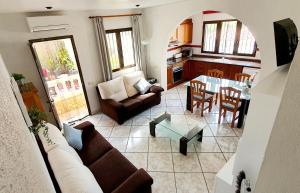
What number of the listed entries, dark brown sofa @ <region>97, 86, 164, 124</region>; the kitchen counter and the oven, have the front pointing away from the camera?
0

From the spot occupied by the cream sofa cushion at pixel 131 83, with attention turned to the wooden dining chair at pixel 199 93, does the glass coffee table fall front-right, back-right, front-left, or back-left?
front-right

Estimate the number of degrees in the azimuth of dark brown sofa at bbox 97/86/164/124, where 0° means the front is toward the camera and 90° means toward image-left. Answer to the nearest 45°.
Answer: approximately 315°

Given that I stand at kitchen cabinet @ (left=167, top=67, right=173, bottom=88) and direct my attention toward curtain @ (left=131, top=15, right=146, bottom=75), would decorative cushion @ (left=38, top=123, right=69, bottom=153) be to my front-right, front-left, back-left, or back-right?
front-left

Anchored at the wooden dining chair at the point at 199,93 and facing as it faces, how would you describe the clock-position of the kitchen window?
The kitchen window is roughly at 11 o'clock from the wooden dining chair.

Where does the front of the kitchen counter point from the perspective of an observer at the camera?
facing the viewer and to the left of the viewer

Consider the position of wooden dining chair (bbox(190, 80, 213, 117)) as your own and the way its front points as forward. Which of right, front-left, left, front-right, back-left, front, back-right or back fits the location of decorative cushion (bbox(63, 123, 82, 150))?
back

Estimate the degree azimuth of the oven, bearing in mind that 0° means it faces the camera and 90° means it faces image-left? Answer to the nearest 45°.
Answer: approximately 315°

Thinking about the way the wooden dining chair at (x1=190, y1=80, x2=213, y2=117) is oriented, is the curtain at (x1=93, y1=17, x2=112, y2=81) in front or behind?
behind

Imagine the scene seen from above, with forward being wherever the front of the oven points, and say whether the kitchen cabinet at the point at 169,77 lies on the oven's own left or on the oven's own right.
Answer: on the oven's own right

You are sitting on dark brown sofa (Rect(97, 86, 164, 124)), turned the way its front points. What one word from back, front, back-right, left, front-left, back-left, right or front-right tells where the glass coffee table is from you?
front

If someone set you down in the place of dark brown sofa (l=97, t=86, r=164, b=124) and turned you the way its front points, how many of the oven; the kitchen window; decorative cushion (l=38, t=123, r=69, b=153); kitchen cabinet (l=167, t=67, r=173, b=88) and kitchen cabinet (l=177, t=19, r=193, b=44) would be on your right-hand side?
1

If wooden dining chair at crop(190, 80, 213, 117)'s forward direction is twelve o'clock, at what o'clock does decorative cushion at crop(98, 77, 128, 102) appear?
The decorative cushion is roughly at 7 o'clock from the wooden dining chair.

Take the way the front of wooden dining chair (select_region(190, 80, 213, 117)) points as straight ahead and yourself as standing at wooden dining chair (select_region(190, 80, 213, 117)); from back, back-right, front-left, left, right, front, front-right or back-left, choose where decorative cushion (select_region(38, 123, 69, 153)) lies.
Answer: back
